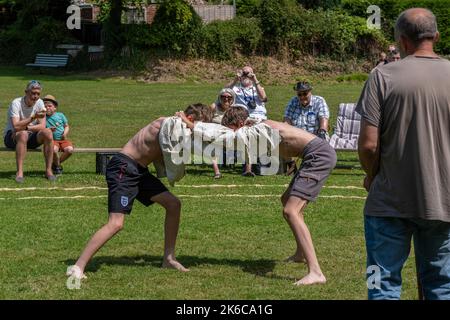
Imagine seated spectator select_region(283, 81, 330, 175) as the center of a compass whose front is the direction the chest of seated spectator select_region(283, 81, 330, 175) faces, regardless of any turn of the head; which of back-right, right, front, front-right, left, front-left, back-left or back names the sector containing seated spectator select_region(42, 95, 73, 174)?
right

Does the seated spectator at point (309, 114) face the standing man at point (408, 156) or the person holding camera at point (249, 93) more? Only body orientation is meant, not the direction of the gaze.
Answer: the standing man

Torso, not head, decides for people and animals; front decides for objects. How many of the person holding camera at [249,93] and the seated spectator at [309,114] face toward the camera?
2

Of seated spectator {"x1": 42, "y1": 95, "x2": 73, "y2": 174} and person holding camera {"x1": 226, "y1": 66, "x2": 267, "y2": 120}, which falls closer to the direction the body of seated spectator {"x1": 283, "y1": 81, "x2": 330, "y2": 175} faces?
the seated spectator

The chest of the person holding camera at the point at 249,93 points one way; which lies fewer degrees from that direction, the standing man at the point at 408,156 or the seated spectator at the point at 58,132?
the standing man

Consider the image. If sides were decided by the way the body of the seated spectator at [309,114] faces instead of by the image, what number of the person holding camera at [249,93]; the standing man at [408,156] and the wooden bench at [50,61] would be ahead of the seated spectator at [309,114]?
1

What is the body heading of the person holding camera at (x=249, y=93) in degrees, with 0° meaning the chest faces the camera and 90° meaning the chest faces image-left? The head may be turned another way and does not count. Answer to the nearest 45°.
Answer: approximately 0°

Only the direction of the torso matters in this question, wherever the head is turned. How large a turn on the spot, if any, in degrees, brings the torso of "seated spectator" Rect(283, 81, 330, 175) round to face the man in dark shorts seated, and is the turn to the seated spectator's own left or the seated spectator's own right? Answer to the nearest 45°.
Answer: approximately 90° to the seated spectator's own right

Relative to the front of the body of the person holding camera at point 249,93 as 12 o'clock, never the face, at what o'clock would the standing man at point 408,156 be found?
The standing man is roughly at 12 o'clock from the person holding camera.

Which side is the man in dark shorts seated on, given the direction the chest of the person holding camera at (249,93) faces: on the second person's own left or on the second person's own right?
on the second person's own right

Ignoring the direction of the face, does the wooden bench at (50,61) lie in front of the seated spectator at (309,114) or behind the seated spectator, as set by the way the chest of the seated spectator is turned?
behind
